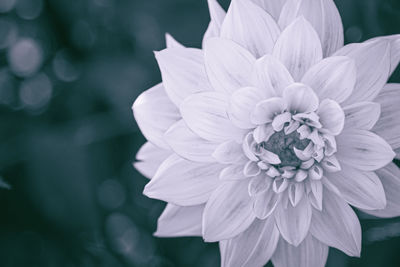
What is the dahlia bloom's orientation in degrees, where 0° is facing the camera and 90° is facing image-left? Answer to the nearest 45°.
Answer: approximately 0°
